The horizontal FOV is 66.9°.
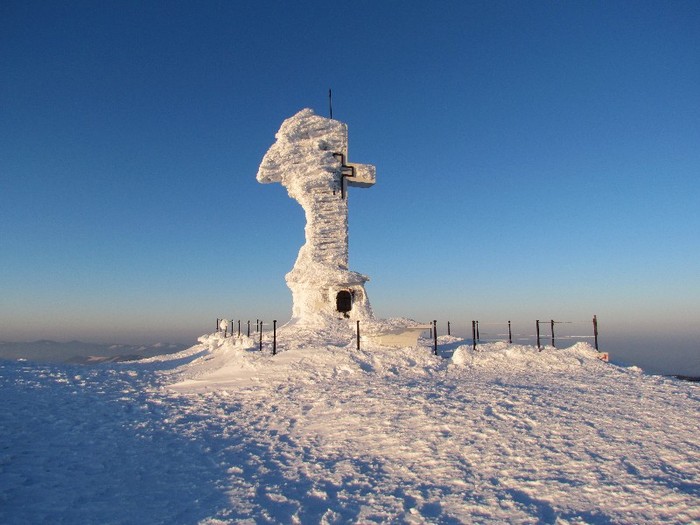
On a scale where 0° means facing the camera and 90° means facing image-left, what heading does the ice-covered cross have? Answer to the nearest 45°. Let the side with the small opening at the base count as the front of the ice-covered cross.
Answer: approximately 0°

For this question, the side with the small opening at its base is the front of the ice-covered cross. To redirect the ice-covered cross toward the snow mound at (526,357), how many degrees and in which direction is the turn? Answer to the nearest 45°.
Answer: approximately 45° to its left
